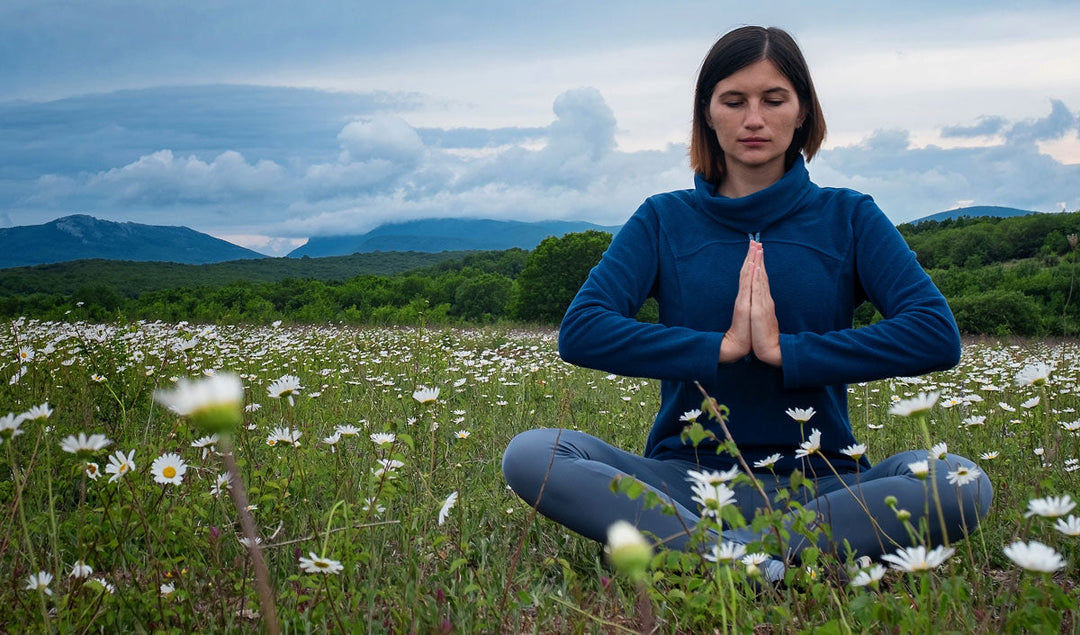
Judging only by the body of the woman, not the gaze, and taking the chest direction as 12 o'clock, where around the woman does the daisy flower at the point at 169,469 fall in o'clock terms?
The daisy flower is roughly at 2 o'clock from the woman.

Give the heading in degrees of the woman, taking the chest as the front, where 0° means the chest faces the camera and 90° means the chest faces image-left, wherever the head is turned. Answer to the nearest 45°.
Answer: approximately 0°

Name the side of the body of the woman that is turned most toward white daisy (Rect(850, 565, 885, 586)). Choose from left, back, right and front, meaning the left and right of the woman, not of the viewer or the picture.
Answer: front

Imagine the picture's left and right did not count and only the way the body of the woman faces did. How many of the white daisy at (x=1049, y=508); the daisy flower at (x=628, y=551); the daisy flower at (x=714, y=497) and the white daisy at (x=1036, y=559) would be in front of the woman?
4

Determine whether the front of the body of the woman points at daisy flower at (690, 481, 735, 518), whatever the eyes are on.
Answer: yes

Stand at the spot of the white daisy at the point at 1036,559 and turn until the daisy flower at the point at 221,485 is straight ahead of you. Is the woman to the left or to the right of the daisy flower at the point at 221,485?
right

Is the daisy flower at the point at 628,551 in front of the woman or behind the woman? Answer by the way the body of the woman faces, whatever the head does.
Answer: in front

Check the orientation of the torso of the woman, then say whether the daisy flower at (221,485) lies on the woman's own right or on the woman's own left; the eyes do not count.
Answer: on the woman's own right

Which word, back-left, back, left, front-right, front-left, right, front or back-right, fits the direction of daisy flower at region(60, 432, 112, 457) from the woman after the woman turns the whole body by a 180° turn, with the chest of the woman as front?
back-left

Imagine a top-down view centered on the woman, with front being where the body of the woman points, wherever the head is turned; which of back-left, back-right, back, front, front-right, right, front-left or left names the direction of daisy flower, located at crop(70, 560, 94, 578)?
front-right
